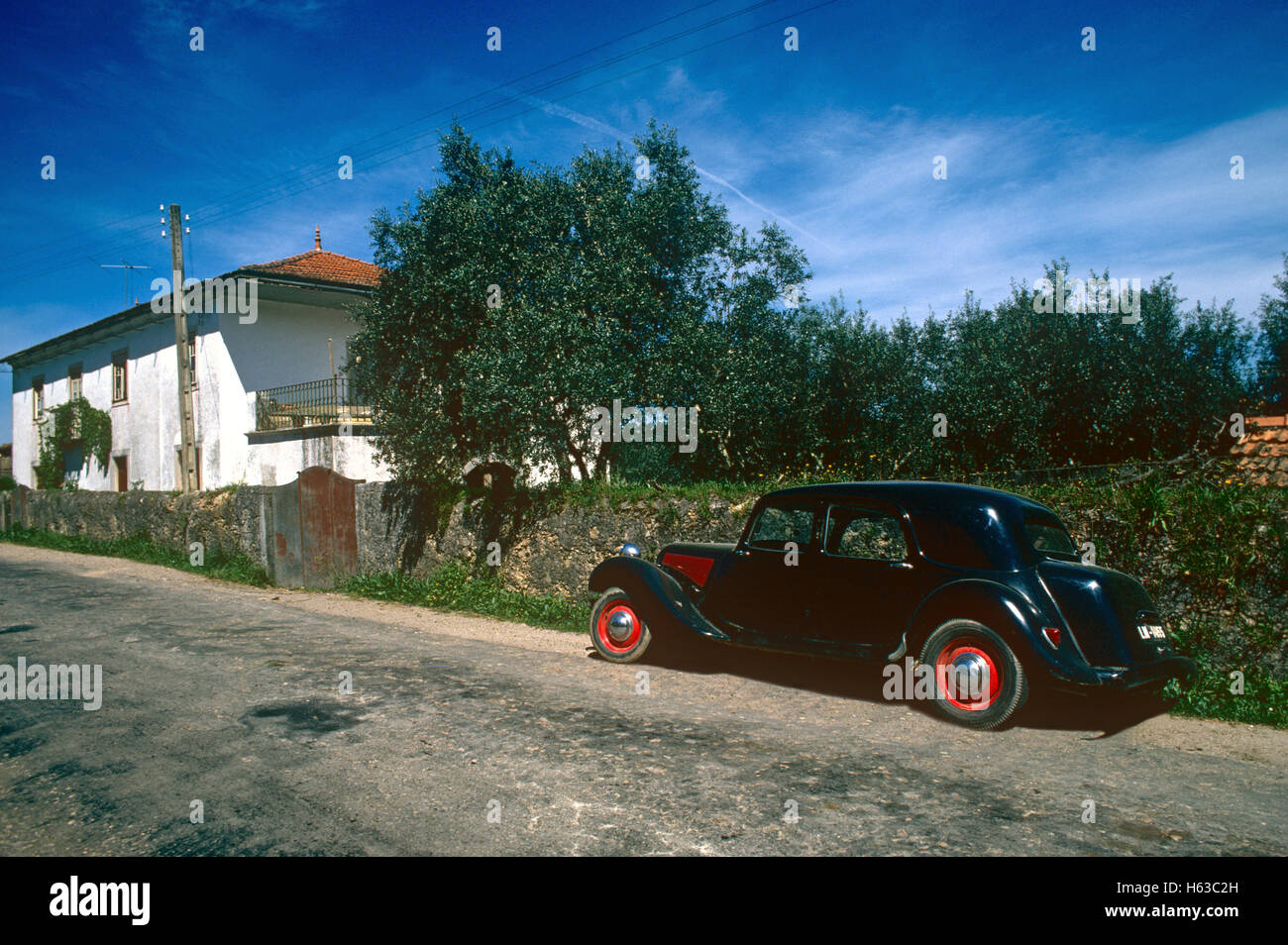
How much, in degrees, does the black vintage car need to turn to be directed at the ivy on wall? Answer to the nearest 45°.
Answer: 0° — it already faces it

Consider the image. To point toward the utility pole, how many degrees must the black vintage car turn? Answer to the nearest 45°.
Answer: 0° — it already faces it

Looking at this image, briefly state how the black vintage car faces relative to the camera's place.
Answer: facing away from the viewer and to the left of the viewer

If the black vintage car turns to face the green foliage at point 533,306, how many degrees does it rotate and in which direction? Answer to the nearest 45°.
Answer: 0° — it already faces it

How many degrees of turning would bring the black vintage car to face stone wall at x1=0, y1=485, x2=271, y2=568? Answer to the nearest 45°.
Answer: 0° — it already faces it

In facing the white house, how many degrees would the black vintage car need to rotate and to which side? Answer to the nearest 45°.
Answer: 0° — it already faces it
